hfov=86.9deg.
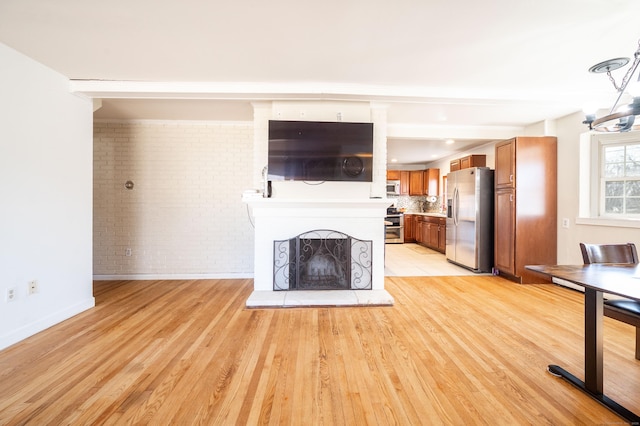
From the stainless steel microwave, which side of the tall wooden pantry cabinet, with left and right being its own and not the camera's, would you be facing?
right

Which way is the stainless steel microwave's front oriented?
toward the camera

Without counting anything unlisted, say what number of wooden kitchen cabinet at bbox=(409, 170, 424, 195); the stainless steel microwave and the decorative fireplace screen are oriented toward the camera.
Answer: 3

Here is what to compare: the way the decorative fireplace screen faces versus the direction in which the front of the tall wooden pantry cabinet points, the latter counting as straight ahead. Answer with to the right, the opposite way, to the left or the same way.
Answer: to the left

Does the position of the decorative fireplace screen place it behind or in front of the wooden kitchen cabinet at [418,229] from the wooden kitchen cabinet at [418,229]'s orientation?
in front

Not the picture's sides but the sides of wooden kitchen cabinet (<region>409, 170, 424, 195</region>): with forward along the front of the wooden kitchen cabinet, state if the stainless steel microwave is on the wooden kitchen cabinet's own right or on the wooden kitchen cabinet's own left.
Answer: on the wooden kitchen cabinet's own right

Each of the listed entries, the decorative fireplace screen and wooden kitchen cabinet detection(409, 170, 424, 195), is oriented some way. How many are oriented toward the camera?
2

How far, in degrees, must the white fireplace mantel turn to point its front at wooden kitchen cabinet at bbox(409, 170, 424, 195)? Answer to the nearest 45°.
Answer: approximately 135° to its left

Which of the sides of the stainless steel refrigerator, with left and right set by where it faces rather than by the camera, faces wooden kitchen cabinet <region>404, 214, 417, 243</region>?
right

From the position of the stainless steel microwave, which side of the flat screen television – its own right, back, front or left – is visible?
back

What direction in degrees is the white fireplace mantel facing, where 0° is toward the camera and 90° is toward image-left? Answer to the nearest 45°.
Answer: approximately 0°

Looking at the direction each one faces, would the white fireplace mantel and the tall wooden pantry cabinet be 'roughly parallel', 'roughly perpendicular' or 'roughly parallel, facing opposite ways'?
roughly perpendicular
